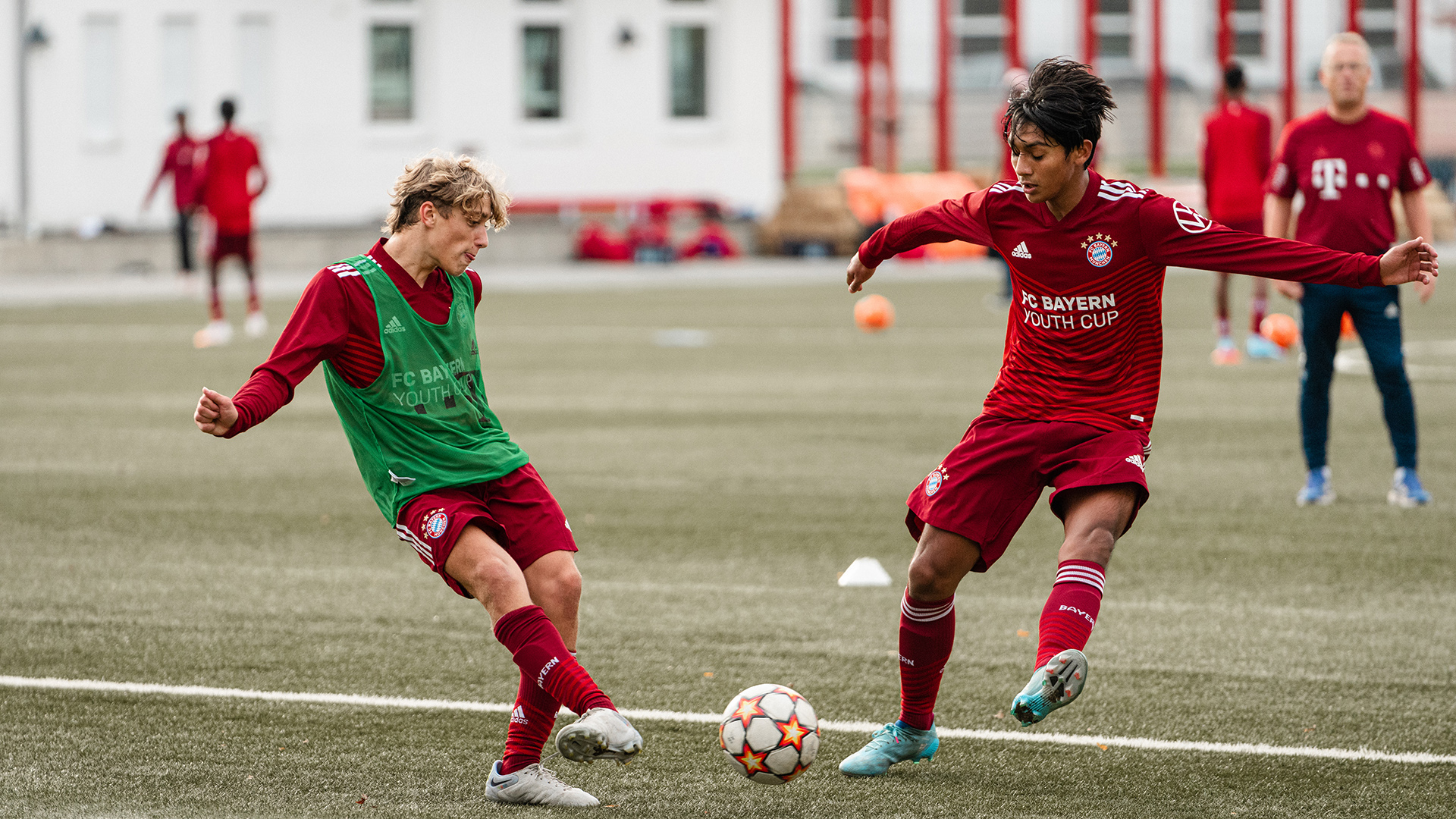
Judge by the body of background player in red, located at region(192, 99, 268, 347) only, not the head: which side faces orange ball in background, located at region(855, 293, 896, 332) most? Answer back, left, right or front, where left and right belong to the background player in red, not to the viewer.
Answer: right

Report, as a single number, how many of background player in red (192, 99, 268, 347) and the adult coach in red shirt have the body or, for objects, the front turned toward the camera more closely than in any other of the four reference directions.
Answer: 1

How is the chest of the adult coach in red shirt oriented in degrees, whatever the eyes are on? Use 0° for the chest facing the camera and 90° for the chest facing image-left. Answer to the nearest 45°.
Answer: approximately 0°

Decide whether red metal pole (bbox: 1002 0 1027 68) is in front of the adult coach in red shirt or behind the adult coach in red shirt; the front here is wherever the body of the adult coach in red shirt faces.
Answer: behind

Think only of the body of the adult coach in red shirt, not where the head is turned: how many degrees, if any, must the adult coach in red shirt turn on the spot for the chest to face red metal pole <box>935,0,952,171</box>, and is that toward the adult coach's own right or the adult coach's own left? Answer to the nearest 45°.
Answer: approximately 180°
